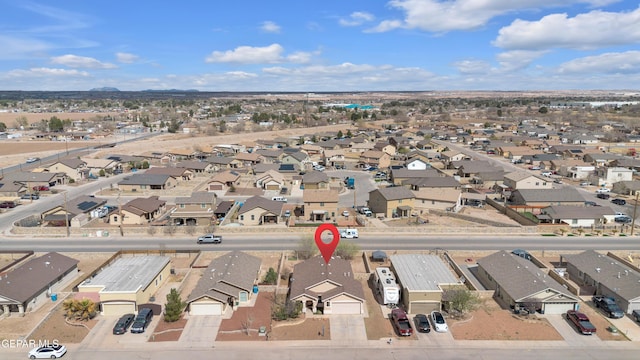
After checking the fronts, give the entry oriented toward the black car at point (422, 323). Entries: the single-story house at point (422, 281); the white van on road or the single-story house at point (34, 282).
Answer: the single-story house at point (422, 281)

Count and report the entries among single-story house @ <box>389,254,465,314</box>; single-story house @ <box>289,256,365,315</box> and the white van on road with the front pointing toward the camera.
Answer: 2

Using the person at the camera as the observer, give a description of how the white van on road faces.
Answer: facing to the left of the viewer

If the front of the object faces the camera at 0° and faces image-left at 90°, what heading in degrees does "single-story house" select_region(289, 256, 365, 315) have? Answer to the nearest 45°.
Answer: approximately 0°

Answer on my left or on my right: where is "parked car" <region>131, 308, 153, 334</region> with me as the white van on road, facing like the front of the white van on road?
on my left

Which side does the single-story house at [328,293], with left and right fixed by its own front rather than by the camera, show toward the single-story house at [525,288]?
left

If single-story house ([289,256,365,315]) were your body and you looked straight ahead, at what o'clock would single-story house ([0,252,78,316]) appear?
single-story house ([0,252,78,316]) is roughly at 3 o'clock from single-story house ([289,256,365,315]).

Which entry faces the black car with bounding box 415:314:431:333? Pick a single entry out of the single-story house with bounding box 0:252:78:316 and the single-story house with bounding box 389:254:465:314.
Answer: the single-story house with bounding box 389:254:465:314

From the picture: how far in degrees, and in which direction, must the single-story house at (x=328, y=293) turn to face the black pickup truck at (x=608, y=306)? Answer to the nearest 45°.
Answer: approximately 90° to its left

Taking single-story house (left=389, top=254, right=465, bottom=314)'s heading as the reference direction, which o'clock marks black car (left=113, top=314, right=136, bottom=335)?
The black car is roughly at 2 o'clock from the single-story house.

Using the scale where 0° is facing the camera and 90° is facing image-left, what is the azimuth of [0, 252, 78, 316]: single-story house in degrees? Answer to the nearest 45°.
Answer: approximately 45°

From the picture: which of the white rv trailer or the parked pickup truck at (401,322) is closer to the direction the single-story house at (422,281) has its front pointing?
the parked pickup truck

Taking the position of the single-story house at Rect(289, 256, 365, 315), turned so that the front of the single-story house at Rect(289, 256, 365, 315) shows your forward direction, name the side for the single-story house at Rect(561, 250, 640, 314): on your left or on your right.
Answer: on your left
